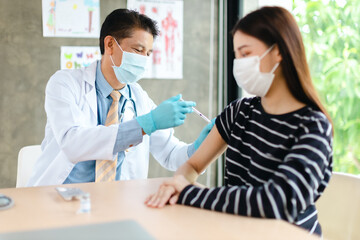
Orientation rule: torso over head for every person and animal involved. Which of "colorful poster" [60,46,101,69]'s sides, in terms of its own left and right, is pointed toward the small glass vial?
front

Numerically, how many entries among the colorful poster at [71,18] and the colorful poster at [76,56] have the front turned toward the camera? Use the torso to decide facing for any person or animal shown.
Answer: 2

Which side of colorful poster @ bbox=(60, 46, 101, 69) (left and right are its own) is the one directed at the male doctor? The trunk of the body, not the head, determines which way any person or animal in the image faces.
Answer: front

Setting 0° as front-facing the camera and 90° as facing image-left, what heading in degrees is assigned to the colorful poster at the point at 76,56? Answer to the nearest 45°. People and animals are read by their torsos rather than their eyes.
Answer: approximately 0°

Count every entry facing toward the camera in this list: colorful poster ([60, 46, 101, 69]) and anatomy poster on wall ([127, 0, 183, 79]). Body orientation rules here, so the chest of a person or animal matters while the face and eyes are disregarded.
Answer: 2

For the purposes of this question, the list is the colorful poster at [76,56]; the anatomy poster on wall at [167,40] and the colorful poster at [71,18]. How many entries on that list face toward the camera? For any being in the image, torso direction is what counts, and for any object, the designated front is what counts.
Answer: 3

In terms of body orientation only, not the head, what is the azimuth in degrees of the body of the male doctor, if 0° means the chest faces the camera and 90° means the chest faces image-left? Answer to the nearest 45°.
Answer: approximately 315°

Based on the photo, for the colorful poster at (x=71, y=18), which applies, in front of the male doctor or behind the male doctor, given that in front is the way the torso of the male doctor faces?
behind

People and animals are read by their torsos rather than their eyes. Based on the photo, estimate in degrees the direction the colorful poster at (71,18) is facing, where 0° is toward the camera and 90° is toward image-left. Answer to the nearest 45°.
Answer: approximately 0°

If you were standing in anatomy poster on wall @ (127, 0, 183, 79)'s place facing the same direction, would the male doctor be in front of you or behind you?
in front
